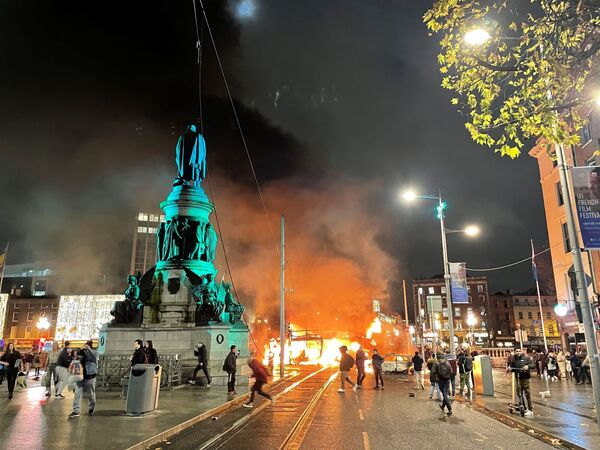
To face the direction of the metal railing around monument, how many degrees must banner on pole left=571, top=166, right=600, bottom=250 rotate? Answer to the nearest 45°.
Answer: approximately 90° to its right

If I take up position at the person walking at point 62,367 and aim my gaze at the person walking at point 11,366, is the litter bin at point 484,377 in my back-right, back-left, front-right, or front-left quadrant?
back-right

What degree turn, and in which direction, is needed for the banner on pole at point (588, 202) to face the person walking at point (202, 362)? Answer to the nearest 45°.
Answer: approximately 90° to its right
